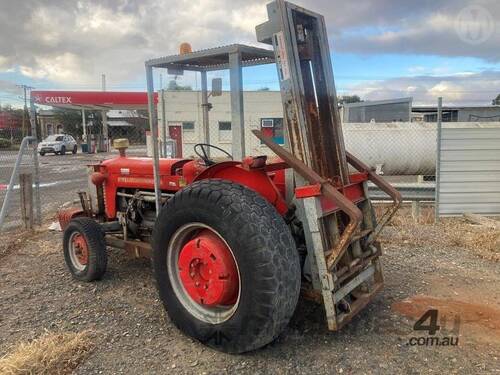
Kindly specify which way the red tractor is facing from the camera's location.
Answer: facing away from the viewer and to the left of the viewer

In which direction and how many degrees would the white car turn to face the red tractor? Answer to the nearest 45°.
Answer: approximately 45° to its left

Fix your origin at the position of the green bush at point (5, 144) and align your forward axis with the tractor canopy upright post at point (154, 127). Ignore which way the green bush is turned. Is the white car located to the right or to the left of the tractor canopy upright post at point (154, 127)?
left

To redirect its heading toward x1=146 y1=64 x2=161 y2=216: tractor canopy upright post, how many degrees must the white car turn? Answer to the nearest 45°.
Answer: approximately 45° to its left
